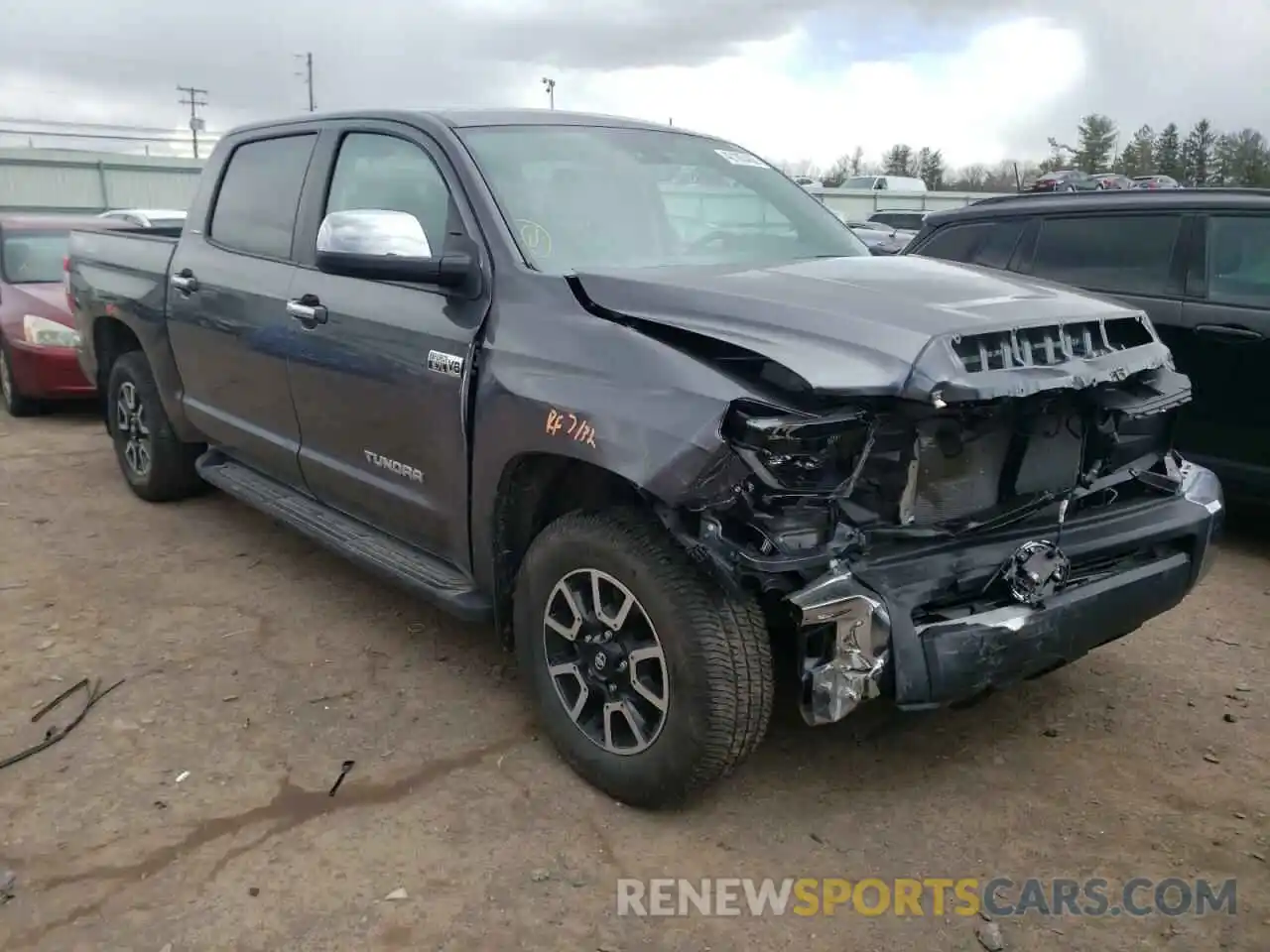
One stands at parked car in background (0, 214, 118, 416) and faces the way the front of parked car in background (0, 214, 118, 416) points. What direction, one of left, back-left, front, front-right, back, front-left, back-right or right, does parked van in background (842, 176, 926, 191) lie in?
left

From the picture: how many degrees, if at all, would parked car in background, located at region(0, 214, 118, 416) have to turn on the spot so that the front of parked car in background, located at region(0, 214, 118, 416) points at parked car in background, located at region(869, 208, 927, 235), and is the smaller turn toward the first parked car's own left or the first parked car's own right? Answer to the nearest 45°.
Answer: approximately 90° to the first parked car's own left

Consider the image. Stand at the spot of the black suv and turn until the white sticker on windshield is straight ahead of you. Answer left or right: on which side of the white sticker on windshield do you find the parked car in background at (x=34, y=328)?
right

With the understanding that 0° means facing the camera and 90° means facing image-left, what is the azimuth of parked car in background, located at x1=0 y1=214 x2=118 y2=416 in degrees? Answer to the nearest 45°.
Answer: approximately 315°

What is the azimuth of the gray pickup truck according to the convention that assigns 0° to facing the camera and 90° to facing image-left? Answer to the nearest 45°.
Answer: approximately 315°
